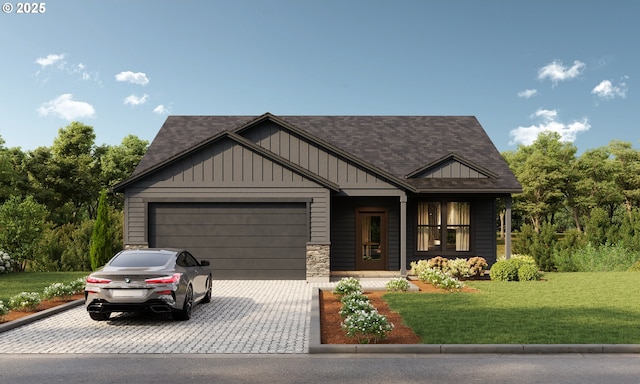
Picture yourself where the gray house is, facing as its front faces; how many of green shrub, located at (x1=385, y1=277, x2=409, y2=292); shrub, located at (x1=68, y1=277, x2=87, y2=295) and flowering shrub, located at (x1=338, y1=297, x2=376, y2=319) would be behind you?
0

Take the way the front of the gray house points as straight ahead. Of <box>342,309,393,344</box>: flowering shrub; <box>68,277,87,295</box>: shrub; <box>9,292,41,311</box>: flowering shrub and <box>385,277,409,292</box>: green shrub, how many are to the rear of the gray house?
0

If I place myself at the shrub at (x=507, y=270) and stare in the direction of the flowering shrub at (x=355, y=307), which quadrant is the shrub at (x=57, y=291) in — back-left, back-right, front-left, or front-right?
front-right

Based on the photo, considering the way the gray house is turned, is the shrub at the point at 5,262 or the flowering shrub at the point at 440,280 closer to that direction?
the flowering shrub

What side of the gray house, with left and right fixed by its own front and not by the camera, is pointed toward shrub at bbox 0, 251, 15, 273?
right

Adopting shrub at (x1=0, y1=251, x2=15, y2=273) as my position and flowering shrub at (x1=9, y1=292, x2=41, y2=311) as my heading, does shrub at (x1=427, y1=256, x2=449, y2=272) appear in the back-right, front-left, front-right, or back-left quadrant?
front-left

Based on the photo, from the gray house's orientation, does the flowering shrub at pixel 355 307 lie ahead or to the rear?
ahead

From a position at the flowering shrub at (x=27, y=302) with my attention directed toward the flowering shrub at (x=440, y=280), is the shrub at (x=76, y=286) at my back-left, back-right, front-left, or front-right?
front-left

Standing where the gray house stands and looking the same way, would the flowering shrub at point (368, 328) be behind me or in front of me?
in front

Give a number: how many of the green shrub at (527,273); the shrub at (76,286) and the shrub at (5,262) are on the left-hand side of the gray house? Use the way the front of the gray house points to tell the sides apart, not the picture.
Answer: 1

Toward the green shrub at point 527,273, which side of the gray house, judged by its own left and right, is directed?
left

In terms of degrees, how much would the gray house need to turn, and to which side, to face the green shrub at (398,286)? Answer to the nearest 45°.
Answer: approximately 45° to its left

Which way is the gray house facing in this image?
toward the camera

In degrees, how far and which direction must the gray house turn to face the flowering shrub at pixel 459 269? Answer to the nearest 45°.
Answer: approximately 90° to its left

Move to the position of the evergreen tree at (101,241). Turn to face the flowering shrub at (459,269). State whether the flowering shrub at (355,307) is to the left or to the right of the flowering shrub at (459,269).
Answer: right
